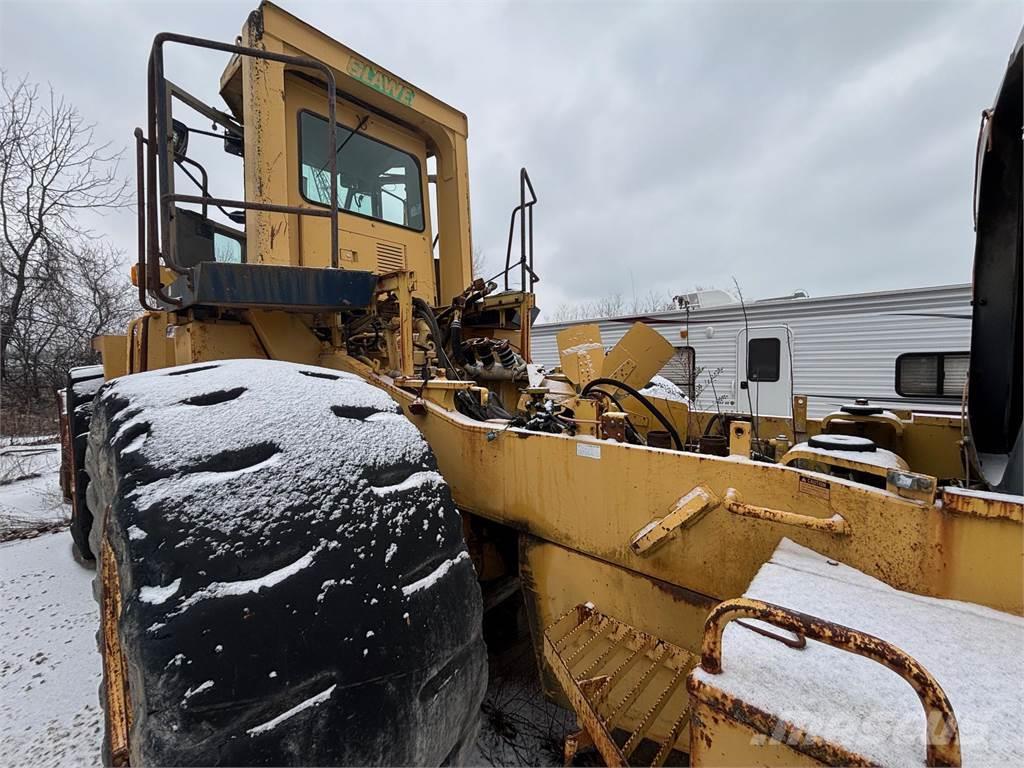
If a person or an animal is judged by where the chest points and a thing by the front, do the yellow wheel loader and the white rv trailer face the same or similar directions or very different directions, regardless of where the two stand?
very different directions

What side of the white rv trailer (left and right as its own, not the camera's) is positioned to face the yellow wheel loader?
right

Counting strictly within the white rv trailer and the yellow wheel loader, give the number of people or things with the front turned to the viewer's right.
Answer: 1

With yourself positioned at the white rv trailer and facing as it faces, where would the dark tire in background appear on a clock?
The dark tire in background is roughly at 4 o'clock from the white rv trailer.
